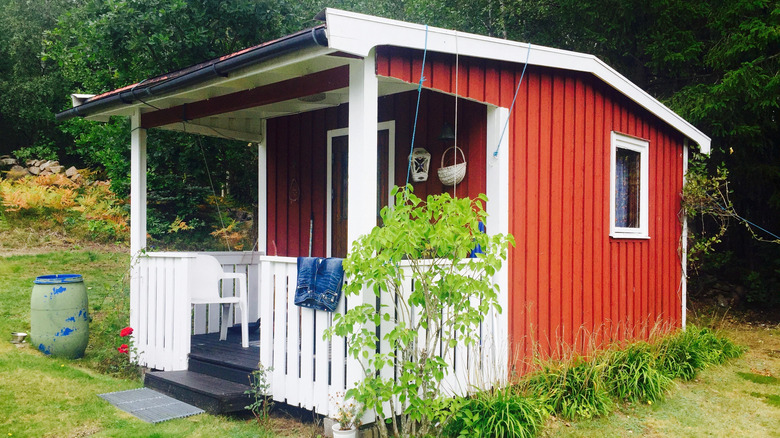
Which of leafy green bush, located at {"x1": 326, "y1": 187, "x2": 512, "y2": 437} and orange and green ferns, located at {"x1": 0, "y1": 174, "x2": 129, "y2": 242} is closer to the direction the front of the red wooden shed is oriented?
the leafy green bush

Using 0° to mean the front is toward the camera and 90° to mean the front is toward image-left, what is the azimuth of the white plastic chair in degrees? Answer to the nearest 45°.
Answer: approximately 315°

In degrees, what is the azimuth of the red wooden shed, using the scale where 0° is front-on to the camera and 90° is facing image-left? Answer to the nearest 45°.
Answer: approximately 45°

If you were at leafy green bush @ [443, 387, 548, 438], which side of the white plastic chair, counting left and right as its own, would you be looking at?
front

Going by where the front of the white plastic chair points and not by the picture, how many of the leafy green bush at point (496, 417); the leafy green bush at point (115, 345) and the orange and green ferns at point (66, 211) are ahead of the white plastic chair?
1
